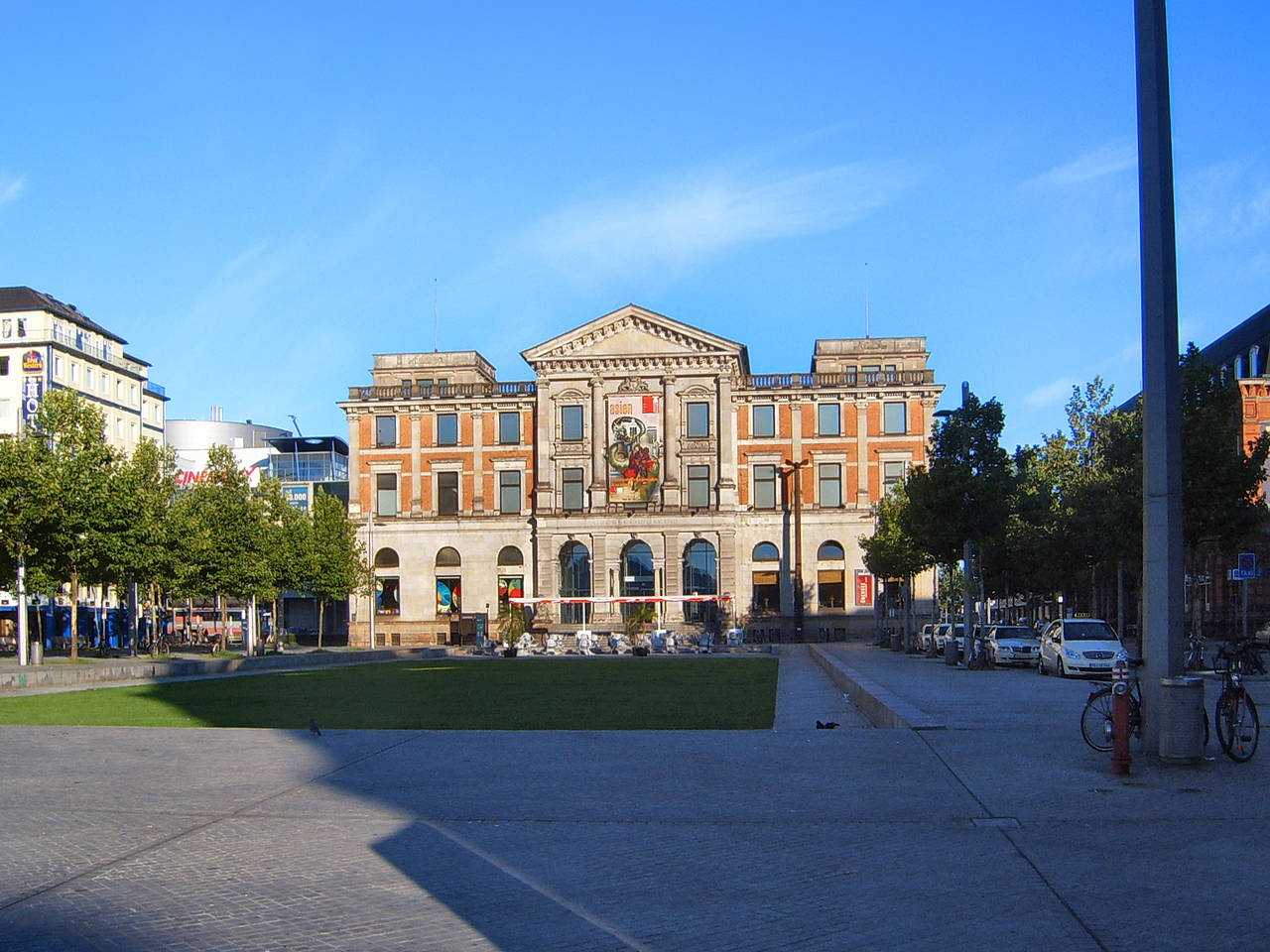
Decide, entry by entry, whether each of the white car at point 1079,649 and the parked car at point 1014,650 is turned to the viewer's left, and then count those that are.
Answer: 0

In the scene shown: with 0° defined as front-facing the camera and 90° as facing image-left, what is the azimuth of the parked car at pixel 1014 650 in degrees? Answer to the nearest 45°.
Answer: approximately 315°

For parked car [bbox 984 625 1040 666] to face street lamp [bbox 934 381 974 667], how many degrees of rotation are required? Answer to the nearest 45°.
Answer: approximately 45° to its right

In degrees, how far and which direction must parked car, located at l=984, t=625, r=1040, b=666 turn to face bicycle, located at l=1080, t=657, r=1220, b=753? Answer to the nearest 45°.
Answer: approximately 45° to its right

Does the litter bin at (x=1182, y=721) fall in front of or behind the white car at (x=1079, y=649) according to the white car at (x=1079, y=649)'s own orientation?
in front

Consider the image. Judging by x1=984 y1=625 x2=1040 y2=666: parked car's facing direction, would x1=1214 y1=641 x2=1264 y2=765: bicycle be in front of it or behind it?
in front

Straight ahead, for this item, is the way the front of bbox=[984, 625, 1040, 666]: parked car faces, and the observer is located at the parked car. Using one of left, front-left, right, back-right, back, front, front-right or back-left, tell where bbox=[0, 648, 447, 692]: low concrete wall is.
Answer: right

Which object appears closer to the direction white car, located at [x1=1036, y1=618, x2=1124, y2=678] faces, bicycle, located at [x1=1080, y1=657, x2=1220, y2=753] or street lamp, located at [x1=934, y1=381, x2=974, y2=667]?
the bicycle

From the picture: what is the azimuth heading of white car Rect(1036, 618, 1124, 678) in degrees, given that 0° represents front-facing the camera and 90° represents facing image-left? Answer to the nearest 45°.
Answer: approximately 315°

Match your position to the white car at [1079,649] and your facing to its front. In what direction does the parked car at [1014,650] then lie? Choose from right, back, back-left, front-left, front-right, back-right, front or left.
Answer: back-left

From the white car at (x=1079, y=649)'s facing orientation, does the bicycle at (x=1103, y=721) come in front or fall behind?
in front

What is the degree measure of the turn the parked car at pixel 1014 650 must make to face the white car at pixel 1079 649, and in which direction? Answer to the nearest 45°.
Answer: approximately 45° to its right

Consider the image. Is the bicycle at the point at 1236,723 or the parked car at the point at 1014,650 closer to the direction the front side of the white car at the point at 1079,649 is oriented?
the bicycle

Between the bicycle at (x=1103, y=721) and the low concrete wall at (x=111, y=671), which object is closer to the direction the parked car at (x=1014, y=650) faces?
the bicycle

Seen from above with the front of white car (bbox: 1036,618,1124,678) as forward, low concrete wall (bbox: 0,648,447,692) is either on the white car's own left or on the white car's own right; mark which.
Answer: on the white car's own right
